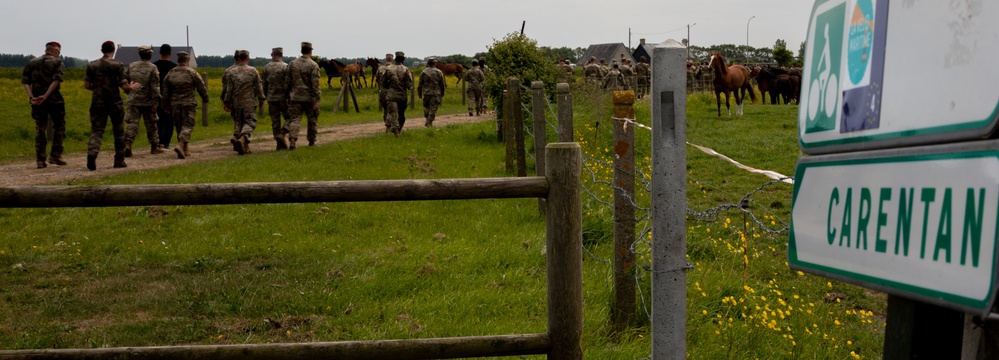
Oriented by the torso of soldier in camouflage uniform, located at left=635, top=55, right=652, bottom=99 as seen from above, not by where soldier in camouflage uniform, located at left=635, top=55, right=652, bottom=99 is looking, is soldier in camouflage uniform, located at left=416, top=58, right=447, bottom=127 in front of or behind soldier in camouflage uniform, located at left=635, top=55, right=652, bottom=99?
behind

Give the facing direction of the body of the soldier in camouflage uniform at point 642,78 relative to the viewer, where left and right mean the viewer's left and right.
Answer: facing away from the viewer

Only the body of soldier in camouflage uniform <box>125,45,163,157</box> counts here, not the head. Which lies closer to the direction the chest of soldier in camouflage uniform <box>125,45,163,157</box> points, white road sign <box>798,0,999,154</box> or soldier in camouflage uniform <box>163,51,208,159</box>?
the soldier in camouflage uniform

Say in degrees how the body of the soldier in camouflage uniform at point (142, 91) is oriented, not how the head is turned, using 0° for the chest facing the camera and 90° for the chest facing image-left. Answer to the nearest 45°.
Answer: approximately 180°

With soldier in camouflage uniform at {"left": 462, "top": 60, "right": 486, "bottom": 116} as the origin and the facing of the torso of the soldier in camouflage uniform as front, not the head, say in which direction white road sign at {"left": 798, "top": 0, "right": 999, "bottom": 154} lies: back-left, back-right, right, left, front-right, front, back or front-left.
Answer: back

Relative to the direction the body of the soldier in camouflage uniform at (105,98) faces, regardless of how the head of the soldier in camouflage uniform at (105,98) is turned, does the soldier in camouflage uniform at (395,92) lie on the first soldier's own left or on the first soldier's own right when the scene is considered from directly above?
on the first soldier's own right

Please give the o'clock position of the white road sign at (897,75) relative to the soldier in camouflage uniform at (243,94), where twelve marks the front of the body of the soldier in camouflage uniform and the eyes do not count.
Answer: The white road sign is roughly at 6 o'clock from the soldier in camouflage uniform.

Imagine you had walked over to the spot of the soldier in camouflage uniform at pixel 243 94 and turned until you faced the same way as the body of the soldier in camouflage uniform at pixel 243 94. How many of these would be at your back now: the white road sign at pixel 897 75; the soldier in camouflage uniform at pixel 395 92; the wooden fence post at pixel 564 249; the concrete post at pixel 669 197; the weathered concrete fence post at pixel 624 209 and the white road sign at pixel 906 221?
5

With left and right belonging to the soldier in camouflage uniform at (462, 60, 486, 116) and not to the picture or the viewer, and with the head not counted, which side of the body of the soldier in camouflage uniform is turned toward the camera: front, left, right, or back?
back

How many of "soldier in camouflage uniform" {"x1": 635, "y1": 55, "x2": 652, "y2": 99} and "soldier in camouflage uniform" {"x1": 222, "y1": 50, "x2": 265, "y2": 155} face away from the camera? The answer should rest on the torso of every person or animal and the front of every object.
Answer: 2

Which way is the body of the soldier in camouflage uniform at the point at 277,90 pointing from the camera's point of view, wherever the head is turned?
away from the camera

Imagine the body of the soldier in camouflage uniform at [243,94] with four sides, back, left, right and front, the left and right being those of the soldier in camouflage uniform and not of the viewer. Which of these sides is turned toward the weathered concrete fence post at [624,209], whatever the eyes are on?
back

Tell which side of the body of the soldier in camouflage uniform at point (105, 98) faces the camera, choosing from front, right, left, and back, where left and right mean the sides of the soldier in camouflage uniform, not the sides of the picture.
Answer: back
